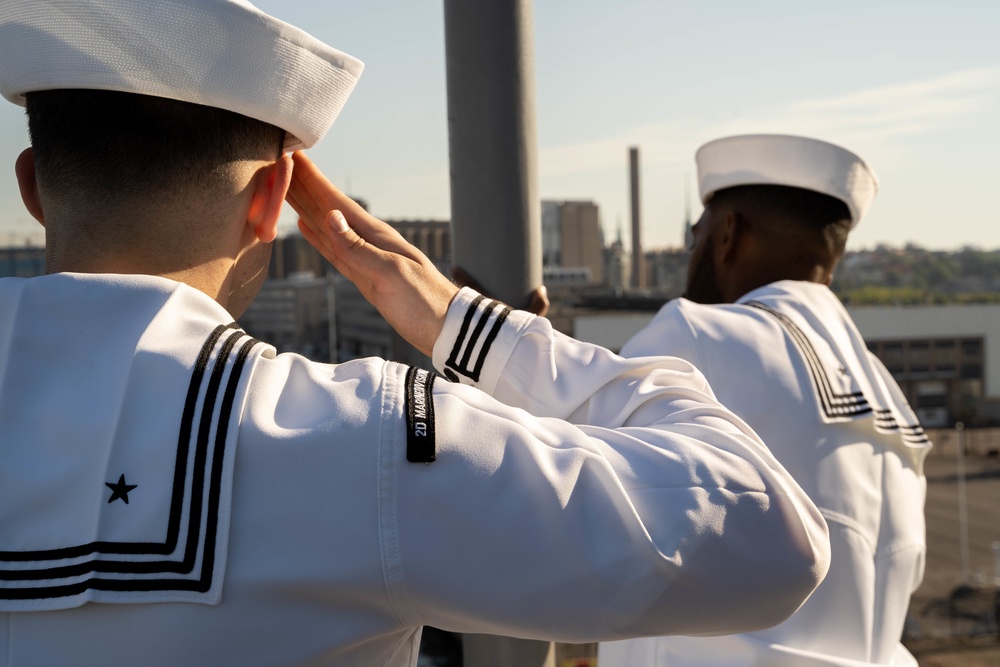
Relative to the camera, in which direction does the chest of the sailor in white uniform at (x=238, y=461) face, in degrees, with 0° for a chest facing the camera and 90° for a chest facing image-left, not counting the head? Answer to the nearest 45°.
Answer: approximately 180°

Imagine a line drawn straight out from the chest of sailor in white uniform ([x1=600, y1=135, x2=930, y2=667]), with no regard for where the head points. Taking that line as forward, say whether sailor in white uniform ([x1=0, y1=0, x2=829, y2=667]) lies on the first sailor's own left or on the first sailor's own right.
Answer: on the first sailor's own left

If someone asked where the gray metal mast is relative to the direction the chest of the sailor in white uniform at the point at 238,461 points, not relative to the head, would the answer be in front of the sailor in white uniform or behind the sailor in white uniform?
in front

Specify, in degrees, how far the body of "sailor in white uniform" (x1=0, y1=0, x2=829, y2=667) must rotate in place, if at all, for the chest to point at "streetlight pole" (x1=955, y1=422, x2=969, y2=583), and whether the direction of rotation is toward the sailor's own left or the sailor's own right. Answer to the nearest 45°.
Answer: approximately 45° to the sailor's own right

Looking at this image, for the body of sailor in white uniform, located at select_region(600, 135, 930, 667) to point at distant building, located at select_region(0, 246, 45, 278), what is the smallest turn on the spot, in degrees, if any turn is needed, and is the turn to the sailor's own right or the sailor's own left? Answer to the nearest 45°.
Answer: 0° — they already face it

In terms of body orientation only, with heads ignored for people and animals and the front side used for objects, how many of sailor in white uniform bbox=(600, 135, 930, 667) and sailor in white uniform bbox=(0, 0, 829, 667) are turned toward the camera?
0

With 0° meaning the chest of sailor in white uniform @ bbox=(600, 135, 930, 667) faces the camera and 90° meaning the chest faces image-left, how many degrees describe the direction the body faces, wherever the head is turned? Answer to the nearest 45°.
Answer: approximately 135°

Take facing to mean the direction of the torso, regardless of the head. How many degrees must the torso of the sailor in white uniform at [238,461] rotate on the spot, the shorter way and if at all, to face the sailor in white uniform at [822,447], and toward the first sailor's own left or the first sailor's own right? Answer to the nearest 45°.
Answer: approximately 45° to the first sailor's own right

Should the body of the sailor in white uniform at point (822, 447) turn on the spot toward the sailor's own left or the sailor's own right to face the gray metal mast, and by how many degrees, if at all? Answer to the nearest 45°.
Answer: approximately 90° to the sailor's own left

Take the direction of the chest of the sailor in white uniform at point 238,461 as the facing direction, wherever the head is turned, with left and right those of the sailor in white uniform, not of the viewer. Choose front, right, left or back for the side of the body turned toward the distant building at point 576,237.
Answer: front

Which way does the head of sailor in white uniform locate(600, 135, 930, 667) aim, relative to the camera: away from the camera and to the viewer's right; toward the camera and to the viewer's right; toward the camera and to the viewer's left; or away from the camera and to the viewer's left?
away from the camera and to the viewer's left

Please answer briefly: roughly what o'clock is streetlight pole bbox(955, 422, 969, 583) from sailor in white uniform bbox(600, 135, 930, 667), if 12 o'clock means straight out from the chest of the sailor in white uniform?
The streetlight pole is roughly at 2 o'clock from the sailor in white uniform.

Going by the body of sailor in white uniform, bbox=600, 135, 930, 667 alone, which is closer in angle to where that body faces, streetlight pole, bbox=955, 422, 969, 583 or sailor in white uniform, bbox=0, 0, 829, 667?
the streetlight pole
